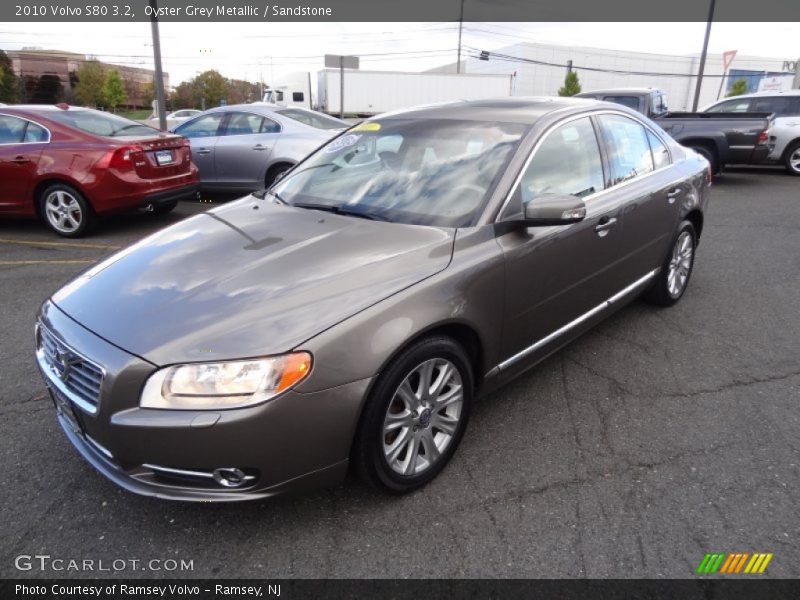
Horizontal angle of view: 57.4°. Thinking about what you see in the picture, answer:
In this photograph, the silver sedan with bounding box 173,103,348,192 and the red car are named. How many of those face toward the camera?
0

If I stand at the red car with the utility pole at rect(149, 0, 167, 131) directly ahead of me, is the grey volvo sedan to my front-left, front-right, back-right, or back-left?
back-right

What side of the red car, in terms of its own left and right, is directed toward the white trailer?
right

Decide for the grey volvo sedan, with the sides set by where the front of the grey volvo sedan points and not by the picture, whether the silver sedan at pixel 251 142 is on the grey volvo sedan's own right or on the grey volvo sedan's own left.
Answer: on the grey volvo sedan's own right

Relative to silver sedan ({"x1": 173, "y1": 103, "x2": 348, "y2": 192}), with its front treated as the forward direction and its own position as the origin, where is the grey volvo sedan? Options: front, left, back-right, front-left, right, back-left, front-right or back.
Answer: back-left

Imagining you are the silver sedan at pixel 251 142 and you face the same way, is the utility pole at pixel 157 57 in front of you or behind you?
in front

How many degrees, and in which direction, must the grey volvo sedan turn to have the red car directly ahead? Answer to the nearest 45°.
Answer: approximately 90° to its right

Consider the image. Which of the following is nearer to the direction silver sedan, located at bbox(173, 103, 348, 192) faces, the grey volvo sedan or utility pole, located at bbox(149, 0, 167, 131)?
the utility pole

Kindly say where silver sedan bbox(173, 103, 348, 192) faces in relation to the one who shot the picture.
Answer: facing away from the viewer and to the left of the viewer

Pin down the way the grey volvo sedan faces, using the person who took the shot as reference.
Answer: facing the viewer and to the left of the viewer

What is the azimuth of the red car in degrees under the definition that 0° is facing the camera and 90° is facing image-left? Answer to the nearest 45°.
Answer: approximately 135°

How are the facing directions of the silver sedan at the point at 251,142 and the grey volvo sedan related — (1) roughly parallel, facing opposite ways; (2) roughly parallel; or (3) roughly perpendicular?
roughly perpendicular
